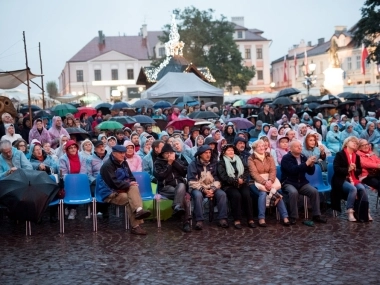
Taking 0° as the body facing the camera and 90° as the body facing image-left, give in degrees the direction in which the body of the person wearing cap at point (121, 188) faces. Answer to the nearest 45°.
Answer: approximately 315°

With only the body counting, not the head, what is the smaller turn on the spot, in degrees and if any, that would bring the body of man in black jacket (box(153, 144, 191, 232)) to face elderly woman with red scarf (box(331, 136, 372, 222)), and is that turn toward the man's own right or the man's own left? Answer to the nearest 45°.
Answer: approximately 45° to the man's own left

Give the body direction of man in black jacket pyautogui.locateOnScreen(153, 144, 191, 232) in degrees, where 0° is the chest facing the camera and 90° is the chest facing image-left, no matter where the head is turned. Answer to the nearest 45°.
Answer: approximately 315°

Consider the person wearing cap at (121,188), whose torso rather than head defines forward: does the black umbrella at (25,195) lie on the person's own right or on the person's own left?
on the person's own right

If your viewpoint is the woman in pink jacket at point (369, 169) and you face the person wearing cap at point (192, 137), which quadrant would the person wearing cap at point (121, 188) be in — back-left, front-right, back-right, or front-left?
front-left

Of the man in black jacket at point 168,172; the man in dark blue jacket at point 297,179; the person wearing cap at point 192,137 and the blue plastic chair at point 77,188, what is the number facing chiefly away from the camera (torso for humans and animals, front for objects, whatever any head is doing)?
0

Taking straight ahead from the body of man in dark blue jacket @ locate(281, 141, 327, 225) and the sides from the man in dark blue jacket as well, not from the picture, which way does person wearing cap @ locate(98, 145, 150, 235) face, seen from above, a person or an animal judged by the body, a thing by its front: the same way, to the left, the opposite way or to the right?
the same way

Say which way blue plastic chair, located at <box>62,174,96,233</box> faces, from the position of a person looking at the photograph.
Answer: facing the viewer

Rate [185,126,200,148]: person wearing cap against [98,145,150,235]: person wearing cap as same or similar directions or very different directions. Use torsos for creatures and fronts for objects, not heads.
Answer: same or similar directions

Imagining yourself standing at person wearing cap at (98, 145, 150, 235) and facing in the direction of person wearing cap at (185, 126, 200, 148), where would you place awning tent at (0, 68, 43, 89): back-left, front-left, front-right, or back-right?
front-left

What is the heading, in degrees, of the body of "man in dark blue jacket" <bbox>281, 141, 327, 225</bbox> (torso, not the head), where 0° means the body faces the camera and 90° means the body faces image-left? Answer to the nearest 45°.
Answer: approximately 315°

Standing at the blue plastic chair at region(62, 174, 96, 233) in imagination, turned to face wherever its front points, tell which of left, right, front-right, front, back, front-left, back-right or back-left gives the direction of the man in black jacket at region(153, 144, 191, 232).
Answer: left

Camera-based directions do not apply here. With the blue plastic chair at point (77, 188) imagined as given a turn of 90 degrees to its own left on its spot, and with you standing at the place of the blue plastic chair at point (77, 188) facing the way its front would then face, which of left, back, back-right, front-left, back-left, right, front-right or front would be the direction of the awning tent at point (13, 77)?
left

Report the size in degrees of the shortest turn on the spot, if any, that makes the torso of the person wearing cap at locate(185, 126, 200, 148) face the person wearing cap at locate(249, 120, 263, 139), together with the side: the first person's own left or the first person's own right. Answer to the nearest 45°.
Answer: approximately 90° to the first person's own left

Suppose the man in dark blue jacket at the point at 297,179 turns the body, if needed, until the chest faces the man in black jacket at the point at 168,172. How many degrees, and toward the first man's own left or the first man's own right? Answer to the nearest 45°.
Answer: approximately 135° to the first man's own right

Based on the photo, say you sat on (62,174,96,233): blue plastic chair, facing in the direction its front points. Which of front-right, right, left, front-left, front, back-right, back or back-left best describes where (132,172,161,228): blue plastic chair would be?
left

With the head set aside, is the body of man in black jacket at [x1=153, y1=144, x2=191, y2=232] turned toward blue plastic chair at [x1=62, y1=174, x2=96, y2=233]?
no
